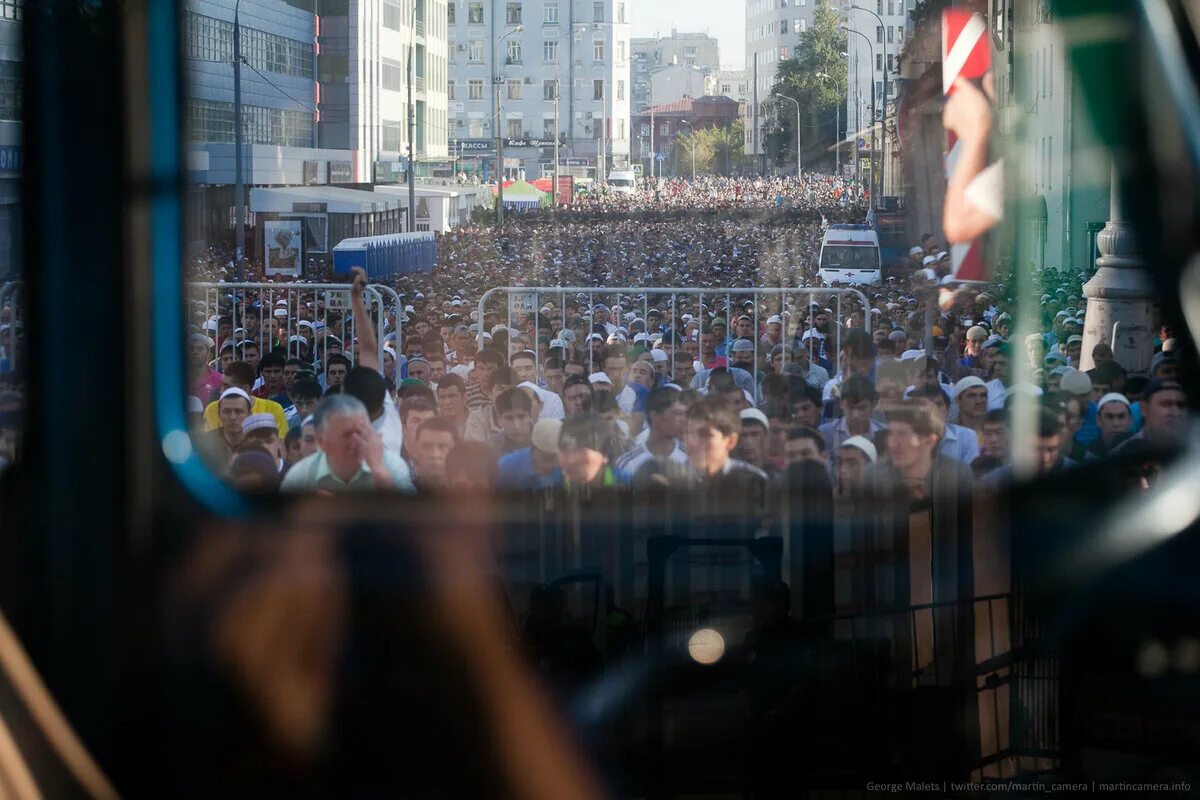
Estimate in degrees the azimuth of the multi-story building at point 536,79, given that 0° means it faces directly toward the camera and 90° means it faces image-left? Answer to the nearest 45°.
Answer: approximately 0°

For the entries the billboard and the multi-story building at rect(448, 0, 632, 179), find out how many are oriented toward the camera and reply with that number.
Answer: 2
